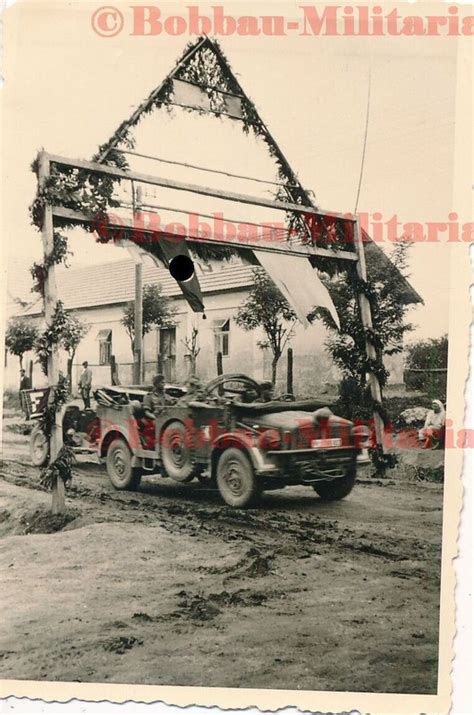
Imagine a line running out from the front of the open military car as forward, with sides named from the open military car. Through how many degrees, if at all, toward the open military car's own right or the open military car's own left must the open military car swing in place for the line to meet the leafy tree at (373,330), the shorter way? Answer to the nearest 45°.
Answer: approximately 45° to the open military car's own left

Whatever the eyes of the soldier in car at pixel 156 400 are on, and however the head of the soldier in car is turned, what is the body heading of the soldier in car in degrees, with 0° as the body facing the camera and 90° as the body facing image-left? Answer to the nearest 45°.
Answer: approximately 315°

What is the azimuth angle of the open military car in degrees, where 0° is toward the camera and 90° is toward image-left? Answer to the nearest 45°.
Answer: approximately 315°
